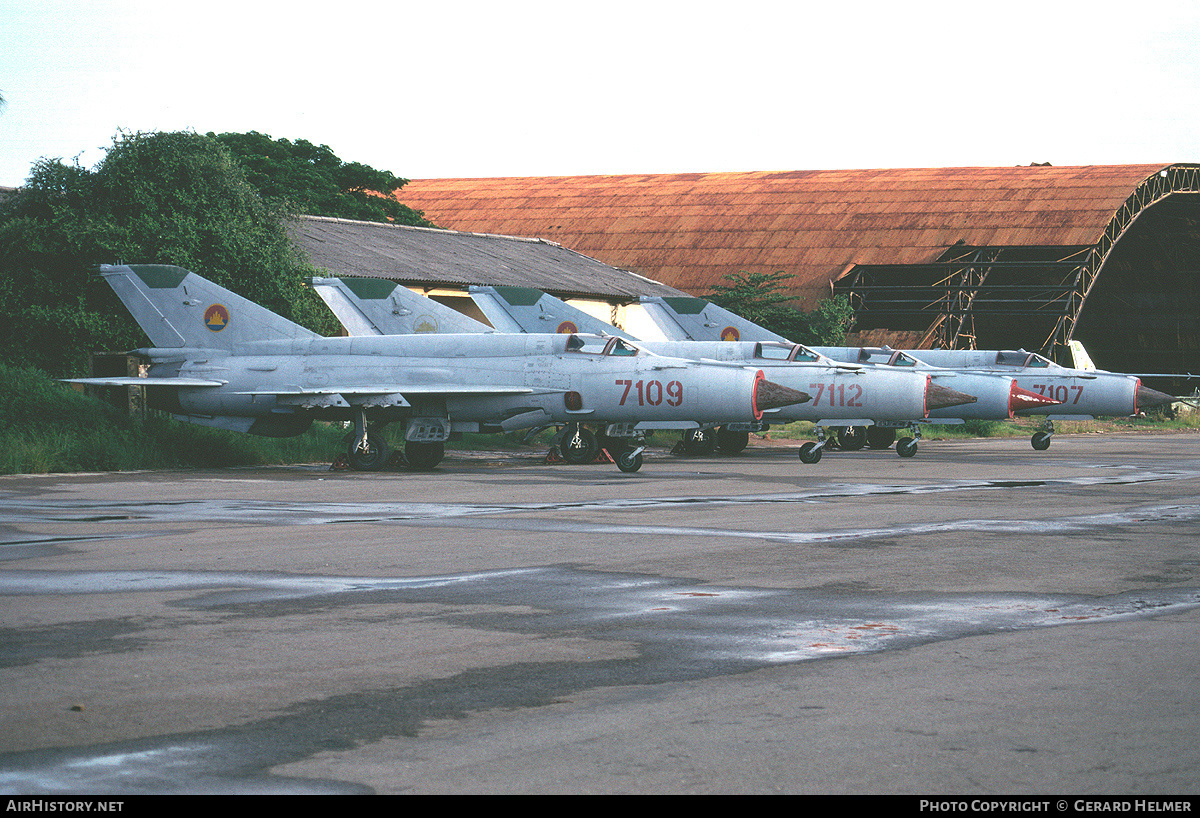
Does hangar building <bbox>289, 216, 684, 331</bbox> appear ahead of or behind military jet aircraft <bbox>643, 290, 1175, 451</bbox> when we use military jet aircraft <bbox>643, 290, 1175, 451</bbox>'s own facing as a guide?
behind

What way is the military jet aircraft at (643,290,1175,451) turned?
to the viewer's right

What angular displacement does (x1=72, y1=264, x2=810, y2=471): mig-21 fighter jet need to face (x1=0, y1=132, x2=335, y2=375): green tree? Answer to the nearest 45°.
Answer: approximately 135° to its left

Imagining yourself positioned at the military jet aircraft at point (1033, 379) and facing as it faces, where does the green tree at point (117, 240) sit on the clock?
The green tree is roughly at 5 o'clock from the military jet aircraft.

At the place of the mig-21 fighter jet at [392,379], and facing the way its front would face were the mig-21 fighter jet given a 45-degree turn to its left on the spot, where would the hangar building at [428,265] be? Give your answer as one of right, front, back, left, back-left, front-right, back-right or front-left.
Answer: front-left

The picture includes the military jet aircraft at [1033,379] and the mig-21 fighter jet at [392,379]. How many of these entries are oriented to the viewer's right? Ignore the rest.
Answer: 2

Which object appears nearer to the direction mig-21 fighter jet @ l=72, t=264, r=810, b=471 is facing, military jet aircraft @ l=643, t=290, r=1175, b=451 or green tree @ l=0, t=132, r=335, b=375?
the military jet aircraft

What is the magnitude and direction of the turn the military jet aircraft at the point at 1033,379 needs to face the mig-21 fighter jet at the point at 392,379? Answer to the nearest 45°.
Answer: approximately 135° to its right

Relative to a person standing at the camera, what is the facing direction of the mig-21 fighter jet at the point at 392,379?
facing to the right of the viewer
